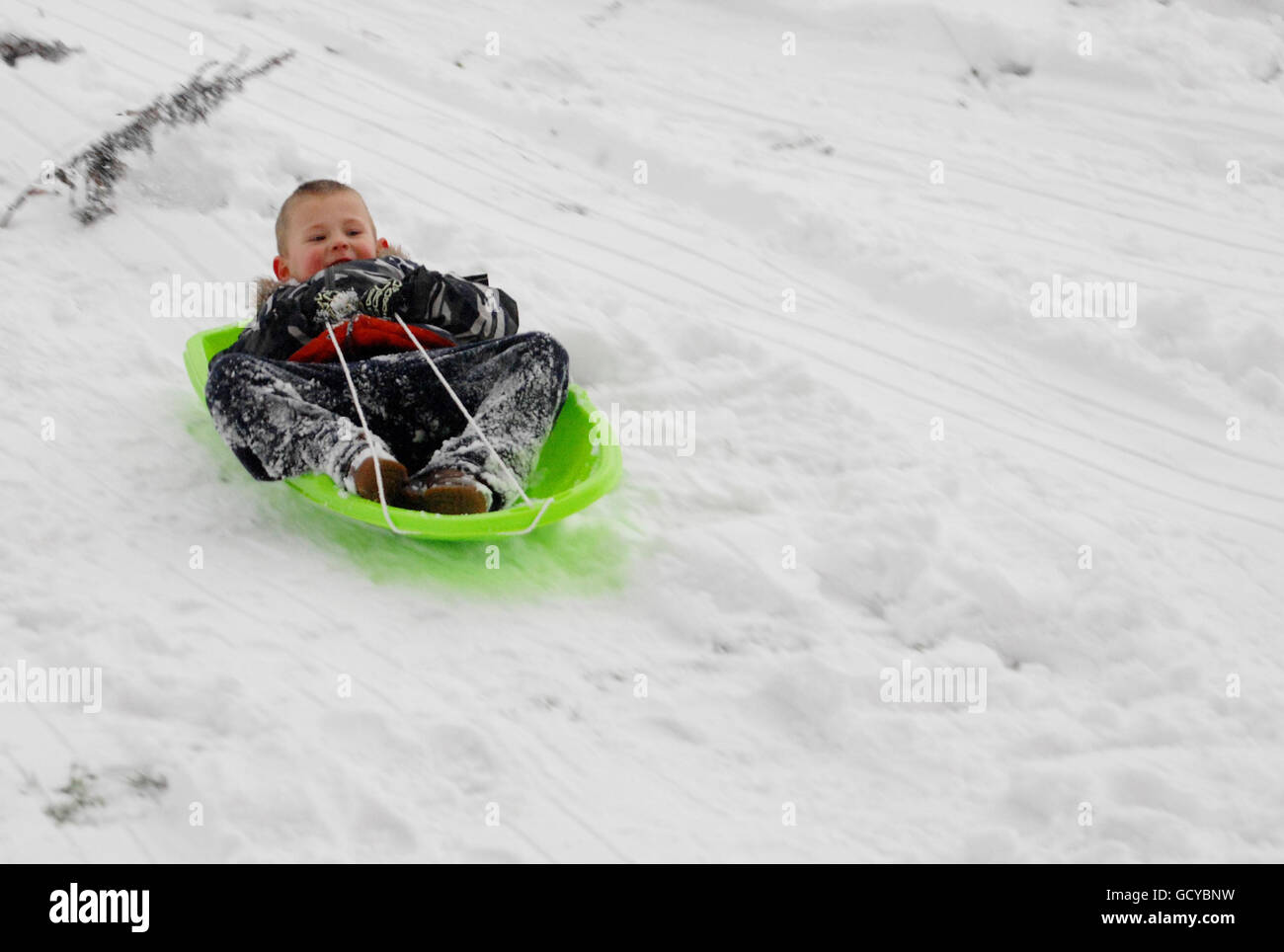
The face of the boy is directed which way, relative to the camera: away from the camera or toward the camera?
toward the camera

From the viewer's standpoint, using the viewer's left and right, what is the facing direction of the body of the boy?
facing the viewer
